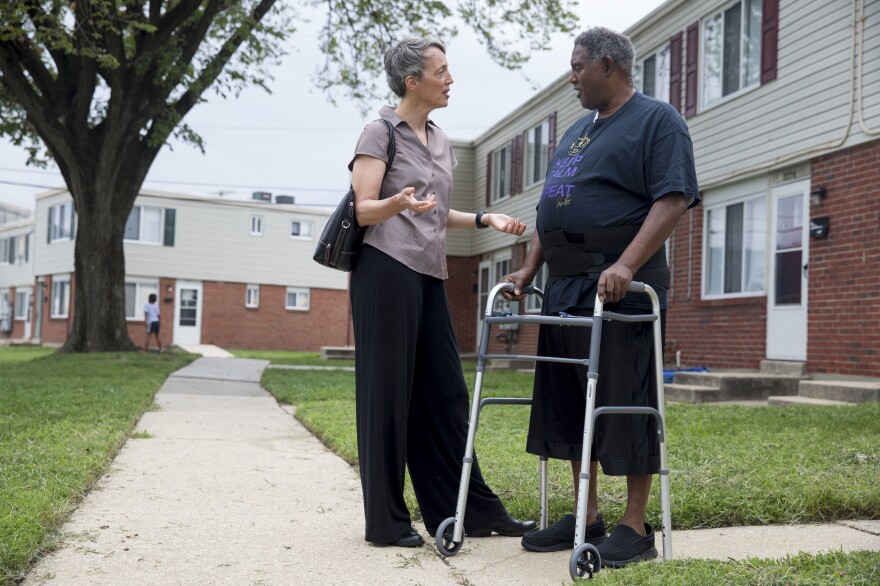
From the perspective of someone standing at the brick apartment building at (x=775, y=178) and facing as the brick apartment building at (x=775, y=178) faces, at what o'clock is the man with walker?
The man with walker is roughly at 11 o'clock from the brick apartment building.

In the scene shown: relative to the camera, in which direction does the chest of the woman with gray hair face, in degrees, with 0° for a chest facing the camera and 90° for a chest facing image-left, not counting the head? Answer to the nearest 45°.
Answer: approximately 315°

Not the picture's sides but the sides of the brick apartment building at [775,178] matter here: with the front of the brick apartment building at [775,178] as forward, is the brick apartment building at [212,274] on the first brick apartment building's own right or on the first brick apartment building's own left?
on the first brick apartment building's own right

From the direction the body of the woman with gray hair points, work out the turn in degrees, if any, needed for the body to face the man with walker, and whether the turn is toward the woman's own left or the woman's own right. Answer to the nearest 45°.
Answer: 0° — they already face them

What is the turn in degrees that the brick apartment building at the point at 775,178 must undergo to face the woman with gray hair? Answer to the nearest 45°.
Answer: approximately 45° to its left

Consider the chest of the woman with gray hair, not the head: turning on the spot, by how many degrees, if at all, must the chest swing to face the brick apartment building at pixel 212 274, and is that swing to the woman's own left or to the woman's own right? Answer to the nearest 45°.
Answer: approximately 135° to the woman's own left

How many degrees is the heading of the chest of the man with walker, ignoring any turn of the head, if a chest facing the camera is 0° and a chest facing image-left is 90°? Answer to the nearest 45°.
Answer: approximately 45°

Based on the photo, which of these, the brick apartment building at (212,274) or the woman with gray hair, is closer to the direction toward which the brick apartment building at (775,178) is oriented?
the woman with gray hair

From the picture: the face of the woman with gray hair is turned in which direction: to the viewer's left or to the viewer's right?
to the viewer's right

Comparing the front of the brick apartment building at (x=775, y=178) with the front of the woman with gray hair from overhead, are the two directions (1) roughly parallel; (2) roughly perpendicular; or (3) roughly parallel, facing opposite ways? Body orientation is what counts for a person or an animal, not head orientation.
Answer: roughly perpendicular

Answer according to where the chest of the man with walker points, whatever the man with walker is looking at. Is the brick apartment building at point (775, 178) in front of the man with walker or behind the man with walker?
behind

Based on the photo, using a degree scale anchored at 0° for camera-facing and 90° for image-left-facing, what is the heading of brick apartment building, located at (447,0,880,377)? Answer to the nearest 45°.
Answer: approximately 45°

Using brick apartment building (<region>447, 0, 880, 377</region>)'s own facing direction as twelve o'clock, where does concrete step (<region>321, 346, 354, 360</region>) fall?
The concrete step is roughly at 3 o'clock from the brick apartment building.

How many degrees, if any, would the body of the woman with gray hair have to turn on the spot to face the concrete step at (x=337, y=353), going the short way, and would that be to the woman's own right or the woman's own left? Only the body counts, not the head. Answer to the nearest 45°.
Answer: approximately 135° to the woman's own left

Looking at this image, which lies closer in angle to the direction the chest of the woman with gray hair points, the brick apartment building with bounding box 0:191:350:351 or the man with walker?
the man with walker
